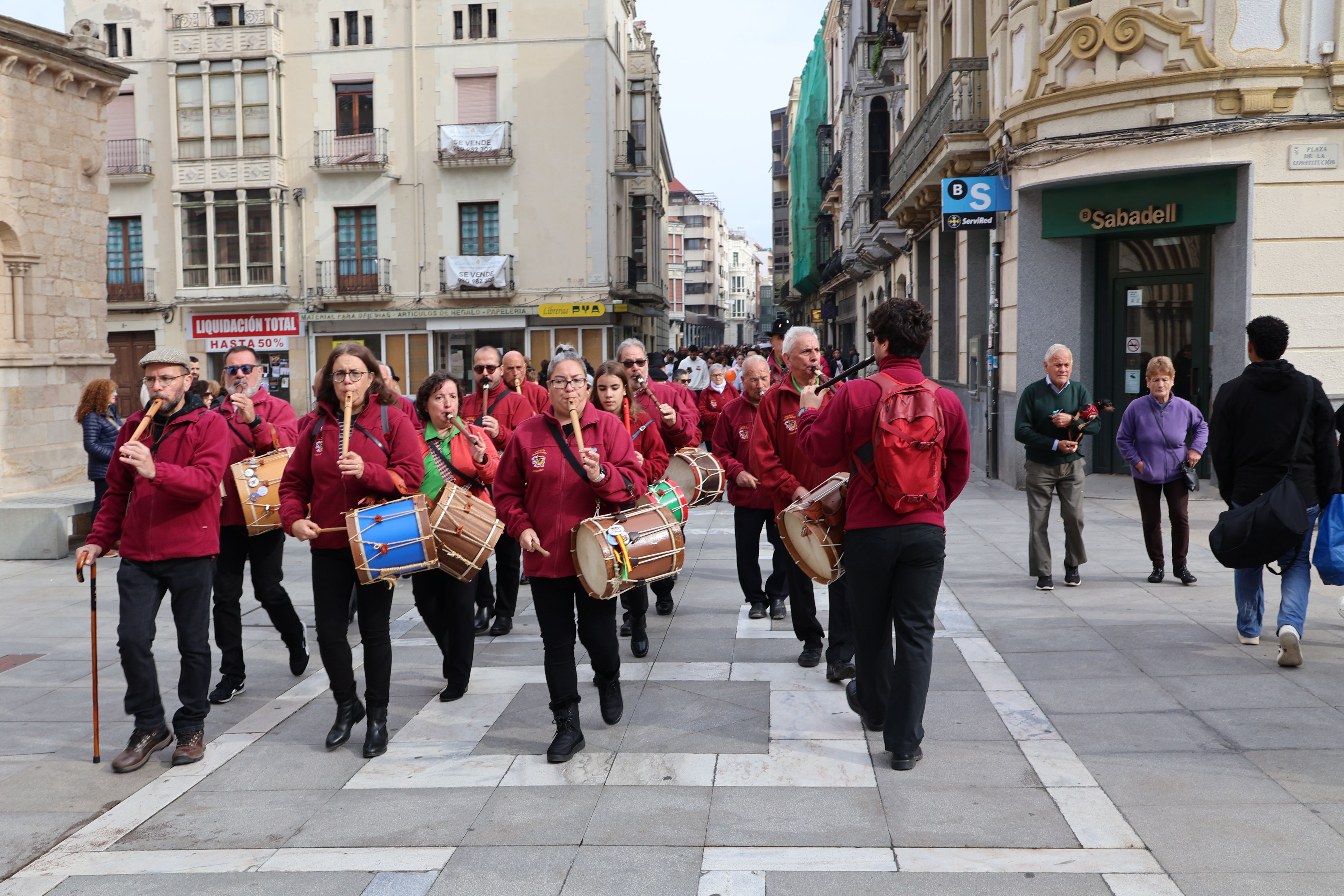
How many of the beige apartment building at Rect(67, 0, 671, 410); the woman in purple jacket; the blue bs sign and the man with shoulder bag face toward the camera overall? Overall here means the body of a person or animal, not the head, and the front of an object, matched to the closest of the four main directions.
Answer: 3

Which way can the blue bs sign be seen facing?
toward the camera

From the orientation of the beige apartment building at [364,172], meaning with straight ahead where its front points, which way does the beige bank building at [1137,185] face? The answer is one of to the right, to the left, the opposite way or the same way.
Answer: to the right

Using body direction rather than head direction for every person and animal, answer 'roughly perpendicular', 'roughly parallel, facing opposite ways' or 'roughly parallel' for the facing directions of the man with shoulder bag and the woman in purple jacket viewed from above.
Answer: roughly parallel, facing opposite ways

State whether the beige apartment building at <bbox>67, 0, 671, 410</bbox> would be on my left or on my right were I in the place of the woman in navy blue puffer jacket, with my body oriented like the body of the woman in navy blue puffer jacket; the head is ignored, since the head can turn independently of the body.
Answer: on my left

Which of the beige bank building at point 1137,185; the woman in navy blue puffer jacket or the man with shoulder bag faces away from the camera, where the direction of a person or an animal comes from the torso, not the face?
the man with shoulder bag

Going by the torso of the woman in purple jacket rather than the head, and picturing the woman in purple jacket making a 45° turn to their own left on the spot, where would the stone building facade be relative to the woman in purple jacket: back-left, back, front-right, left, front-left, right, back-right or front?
back-right

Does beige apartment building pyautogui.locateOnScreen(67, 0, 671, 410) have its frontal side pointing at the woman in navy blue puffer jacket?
yes

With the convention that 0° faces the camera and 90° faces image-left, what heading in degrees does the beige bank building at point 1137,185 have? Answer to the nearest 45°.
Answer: approximately 45°

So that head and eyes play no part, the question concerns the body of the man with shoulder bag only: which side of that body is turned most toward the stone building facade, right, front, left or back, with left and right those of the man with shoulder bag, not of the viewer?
left

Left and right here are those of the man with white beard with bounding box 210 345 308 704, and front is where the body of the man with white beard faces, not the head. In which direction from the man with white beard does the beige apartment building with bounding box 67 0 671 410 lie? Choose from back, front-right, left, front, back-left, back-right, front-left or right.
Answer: back-right

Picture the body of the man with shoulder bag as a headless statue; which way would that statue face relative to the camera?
away from the camera

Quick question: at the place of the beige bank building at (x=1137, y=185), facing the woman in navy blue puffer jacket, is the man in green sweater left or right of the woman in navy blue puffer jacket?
left

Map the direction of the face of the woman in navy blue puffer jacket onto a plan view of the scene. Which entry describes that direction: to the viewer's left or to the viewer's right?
to the viewer's right
